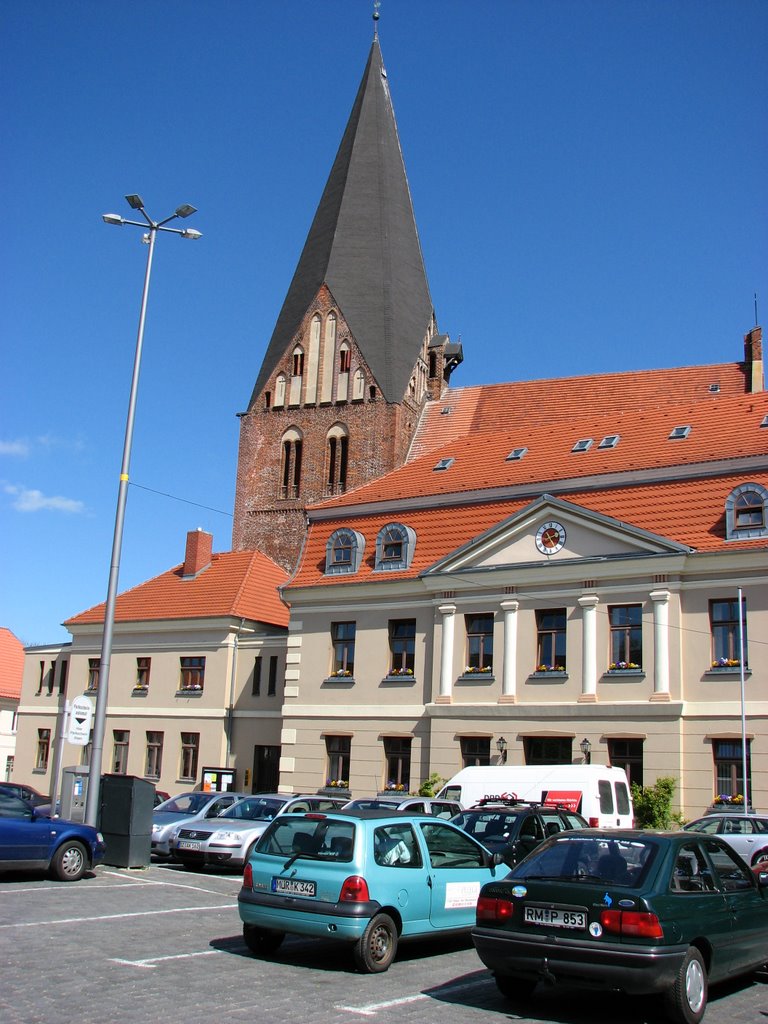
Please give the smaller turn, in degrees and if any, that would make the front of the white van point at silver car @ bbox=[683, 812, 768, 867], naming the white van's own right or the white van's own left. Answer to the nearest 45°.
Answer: approximately 135° to the white van's own right

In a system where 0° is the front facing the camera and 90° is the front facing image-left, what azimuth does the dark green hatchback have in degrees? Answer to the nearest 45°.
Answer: approximately 225°

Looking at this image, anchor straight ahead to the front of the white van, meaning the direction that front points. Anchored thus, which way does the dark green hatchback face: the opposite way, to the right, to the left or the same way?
to the right

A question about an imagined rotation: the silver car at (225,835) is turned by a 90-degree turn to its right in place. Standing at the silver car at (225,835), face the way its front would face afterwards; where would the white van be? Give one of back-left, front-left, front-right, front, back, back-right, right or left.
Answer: back-right

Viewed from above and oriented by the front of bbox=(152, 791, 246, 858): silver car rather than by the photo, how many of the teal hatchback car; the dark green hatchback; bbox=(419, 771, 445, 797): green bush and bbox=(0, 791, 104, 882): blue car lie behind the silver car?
1

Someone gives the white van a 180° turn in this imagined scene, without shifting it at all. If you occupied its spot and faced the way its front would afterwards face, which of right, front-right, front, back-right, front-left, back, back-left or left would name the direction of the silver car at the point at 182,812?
back-right

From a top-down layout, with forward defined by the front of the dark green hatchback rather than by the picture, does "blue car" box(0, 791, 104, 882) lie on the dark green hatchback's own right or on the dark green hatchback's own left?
on the dark green hatchback's own left

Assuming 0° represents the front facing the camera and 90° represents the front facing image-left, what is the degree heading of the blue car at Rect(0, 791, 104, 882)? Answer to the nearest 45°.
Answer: approximately 270°

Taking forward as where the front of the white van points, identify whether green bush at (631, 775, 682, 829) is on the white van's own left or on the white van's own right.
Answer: on the white van's own right

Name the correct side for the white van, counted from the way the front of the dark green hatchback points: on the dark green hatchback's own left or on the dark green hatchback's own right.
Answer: on the dark green hatchback's own left

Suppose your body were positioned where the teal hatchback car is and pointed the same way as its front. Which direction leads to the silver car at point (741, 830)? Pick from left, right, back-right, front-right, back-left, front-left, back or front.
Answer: front

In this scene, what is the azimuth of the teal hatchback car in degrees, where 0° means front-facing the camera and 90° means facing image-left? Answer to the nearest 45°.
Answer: approximately 225°

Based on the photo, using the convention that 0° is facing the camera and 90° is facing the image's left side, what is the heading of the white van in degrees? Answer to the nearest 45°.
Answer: approximately 135°

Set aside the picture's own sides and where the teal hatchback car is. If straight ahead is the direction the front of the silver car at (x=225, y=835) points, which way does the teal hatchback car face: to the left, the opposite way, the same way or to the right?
the opposite way

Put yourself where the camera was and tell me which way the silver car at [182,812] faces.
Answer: facing the viewer and to the left of the viewer

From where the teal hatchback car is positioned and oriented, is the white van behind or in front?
in front

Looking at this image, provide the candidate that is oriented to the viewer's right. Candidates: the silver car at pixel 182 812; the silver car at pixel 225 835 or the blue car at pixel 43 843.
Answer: the blue car

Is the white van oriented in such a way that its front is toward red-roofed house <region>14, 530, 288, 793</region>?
yes

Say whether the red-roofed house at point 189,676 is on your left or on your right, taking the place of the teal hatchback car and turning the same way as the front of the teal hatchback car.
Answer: on your left

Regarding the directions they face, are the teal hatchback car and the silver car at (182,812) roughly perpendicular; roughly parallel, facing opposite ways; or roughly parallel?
roughly parallel, facing opposite ways
